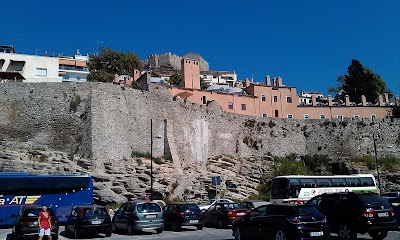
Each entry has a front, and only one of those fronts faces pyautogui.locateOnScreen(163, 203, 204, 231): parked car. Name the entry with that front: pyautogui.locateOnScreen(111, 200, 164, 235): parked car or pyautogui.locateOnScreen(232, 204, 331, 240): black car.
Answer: the black car

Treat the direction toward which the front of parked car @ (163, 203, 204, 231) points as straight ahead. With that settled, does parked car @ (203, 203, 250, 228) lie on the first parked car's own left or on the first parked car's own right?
on the first parked car's own right

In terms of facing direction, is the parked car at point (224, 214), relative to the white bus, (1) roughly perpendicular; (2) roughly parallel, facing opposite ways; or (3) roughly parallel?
roughly perpendicular

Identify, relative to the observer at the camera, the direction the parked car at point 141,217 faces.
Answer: facing away from the viewer and to the left of the viewer

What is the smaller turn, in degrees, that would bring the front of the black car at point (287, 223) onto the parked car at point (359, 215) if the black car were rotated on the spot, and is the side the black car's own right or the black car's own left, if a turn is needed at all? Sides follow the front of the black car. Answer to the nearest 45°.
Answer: approximately 90° to the black car's own right

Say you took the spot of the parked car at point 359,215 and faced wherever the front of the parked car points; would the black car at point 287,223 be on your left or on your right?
on your left

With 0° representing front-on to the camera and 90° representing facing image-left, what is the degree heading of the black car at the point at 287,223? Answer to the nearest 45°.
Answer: approximately 135°

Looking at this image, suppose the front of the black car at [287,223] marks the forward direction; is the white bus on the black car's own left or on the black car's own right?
on the black car's own right

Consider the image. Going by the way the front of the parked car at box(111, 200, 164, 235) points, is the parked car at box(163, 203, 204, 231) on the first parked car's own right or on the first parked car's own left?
on the first parked car's own right

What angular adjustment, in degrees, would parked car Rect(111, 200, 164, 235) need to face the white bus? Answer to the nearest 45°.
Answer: approximately 90° to its right

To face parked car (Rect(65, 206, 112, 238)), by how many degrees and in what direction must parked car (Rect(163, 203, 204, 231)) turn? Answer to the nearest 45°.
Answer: approximately 90° to its left
